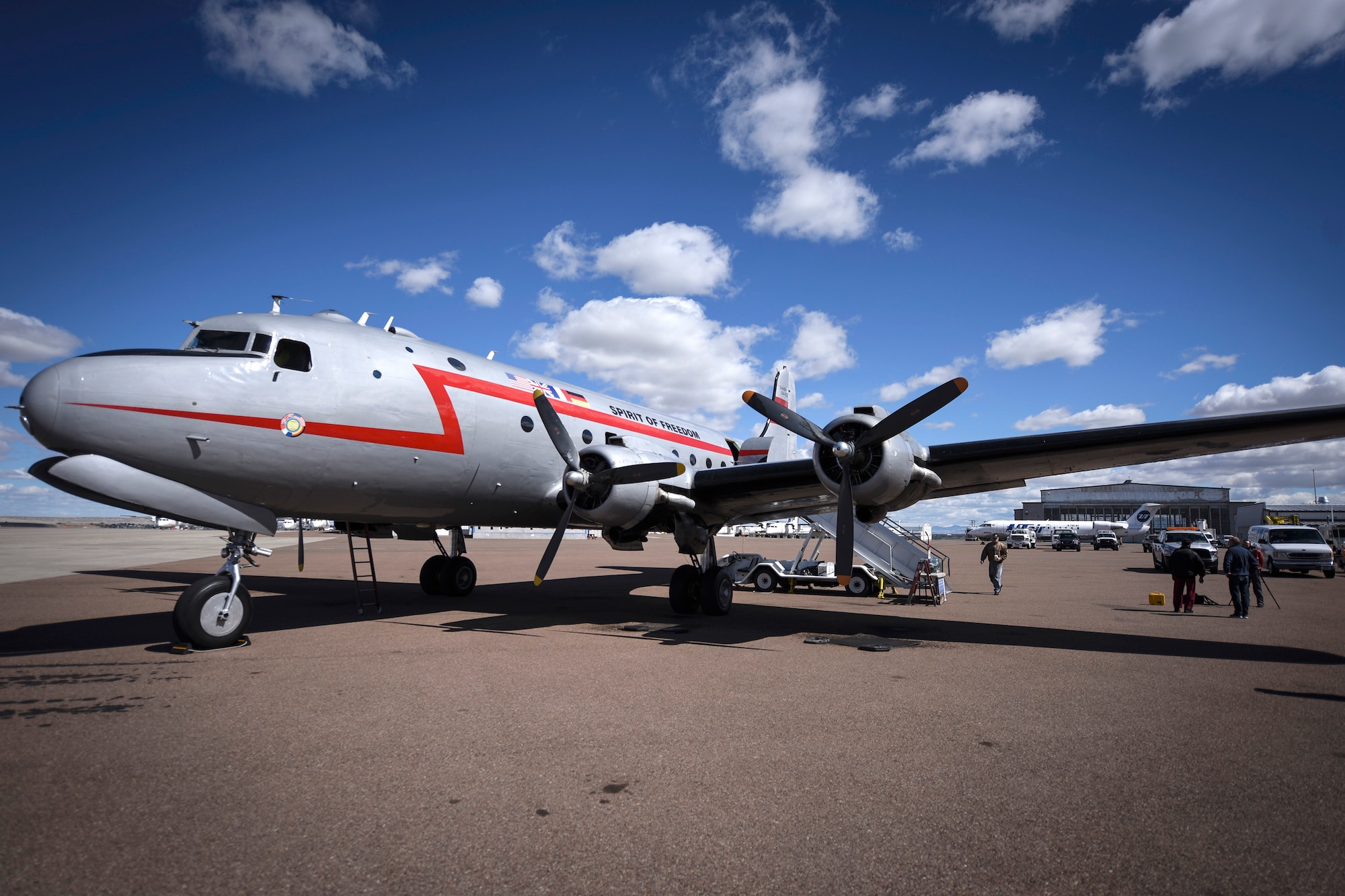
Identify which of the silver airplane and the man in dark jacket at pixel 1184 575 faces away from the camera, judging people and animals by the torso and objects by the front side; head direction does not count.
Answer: the man in dark jacket

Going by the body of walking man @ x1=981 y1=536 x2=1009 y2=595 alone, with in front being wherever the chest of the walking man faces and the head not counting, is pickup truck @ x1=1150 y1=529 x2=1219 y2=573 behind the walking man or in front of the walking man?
behind

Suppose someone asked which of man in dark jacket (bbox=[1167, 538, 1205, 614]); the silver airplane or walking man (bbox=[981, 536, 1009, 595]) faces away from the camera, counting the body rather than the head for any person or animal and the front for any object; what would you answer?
the man in dark jacket

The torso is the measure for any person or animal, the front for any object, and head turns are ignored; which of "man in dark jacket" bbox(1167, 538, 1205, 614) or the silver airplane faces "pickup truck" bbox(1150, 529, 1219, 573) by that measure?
the man in dark jacket

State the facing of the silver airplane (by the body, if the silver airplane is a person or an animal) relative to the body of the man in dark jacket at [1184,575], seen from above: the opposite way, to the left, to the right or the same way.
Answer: the opposite way

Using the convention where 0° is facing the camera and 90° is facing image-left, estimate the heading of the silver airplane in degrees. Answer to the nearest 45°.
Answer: approximately 45°

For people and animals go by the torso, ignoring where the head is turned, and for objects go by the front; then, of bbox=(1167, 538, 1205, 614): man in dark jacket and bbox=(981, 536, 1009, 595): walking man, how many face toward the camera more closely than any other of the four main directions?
1

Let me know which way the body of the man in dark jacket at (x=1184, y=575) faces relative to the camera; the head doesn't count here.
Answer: away from the camera

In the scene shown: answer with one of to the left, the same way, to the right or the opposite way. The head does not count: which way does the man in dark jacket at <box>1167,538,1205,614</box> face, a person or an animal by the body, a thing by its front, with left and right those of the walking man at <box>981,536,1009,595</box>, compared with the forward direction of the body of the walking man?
the opposite way

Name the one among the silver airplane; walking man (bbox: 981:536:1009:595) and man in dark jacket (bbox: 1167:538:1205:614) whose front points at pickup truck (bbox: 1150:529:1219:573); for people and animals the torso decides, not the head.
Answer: the man in dark jacket

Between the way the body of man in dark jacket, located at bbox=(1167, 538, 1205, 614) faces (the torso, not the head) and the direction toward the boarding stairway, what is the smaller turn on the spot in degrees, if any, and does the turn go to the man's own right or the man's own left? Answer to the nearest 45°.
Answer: approximately 90° to the man's own left
